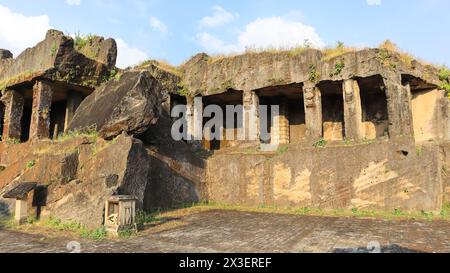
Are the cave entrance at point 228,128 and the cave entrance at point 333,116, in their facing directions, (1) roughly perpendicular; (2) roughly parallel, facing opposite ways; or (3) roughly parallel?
roughly parallel

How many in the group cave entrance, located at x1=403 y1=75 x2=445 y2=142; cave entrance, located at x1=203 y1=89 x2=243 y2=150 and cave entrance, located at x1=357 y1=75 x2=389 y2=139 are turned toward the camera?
3

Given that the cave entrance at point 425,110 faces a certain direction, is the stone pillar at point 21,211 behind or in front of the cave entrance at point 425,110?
in front

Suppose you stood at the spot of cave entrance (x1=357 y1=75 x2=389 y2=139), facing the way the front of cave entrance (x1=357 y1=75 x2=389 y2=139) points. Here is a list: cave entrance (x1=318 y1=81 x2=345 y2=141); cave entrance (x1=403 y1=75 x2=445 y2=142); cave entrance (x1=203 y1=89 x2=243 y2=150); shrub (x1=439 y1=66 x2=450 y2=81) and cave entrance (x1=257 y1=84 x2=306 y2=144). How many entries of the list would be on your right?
3

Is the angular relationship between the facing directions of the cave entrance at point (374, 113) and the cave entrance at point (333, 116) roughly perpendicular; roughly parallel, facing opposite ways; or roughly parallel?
roughly parallel

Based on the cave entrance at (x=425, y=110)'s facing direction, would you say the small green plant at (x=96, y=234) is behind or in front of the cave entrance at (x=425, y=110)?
in front

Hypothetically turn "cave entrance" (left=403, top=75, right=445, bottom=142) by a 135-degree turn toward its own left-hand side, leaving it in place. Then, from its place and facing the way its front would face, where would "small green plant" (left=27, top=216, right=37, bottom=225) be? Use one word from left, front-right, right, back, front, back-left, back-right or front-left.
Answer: back

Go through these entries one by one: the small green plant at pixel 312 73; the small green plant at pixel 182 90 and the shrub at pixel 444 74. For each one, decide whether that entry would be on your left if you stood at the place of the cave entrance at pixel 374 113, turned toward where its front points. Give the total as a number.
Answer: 1

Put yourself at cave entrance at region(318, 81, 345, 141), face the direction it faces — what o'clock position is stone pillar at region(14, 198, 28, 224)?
The stone pillar is roughly at 1 o'clock from the cave entrance.

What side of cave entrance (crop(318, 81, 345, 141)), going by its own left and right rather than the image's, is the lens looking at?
front

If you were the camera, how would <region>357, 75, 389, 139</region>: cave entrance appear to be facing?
facing the viewer

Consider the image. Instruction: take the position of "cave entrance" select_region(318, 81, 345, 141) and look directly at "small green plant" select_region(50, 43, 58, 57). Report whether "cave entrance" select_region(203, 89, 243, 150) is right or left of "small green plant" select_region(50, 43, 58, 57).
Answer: right

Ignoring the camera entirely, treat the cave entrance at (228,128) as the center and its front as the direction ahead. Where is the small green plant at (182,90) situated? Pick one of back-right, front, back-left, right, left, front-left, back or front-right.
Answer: front-right

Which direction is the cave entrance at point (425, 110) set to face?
toward the camera
